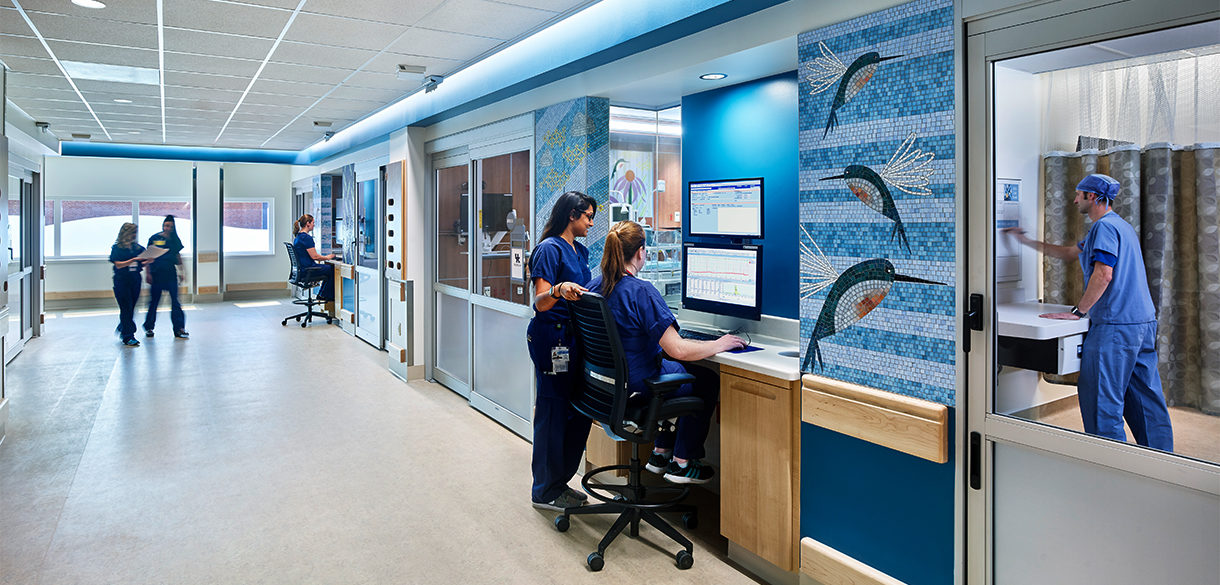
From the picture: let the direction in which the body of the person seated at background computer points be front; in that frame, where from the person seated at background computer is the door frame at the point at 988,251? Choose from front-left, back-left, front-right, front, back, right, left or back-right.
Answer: right

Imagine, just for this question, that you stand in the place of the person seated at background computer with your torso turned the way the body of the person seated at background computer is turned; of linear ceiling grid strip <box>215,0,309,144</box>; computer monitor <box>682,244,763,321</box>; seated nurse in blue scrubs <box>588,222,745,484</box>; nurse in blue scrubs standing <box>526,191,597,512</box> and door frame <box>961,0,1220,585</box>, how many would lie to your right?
5

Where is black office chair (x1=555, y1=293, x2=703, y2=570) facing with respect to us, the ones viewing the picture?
facing away from the viewer and to the right of the viewer

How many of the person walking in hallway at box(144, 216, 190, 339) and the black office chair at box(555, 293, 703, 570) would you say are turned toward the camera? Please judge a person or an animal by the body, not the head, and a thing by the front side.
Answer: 1

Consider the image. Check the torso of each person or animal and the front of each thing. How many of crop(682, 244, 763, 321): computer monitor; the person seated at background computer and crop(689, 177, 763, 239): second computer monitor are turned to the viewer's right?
1

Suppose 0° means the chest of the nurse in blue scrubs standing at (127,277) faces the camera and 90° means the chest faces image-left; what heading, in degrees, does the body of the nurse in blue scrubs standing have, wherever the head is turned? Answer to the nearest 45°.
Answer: approximately 315°

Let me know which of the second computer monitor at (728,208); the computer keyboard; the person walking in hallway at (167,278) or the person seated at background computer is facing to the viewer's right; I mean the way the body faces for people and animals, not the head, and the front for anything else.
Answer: the person seated at background computer

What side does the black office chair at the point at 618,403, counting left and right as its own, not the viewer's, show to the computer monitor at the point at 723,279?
front

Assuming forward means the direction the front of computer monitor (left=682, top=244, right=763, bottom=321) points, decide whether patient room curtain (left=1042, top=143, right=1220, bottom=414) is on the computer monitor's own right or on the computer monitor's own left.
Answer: on the computer monitor's own left

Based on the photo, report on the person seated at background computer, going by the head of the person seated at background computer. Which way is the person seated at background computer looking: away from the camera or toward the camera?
away from the camera

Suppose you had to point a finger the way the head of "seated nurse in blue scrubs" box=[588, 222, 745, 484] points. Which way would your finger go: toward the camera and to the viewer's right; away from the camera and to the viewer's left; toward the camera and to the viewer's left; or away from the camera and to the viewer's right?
away from the camera and to the viewer's right
